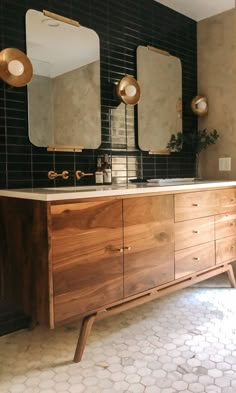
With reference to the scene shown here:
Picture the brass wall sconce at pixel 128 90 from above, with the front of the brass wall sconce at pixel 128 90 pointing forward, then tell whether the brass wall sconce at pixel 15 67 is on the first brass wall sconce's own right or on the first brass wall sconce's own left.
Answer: on the first brass wall sconce's own right

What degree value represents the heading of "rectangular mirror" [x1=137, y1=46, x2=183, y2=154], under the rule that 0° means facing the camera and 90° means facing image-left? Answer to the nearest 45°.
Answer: approximately 315°

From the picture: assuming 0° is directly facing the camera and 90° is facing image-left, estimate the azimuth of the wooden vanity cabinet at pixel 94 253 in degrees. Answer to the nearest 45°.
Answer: approximately 315°

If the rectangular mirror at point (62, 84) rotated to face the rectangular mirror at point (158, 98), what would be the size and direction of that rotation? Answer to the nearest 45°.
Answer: approximately 90° to its left

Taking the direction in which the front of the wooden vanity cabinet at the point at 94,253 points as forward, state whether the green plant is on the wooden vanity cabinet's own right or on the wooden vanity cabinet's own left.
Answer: on the wooden vanity cabinet's own left

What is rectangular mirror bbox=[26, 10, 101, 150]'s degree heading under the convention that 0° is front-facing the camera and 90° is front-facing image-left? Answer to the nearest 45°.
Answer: approximately 315°

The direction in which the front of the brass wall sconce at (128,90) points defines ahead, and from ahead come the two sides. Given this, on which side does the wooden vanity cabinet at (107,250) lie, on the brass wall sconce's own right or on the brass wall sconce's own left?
on the brass wall sconce's own right
